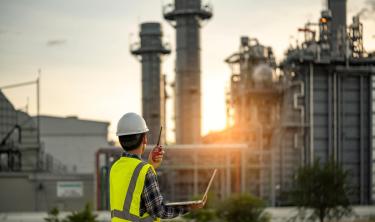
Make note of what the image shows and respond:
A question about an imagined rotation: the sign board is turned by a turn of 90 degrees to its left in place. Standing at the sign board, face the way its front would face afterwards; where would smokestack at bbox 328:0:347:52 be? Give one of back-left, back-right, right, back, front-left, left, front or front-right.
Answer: front

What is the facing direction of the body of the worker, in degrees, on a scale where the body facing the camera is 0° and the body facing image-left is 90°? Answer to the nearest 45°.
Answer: approximately 225°

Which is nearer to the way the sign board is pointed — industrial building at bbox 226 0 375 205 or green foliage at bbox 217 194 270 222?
the green foliage

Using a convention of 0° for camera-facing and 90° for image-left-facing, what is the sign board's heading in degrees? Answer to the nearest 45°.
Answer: approximately 0°

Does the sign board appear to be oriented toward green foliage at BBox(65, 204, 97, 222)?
yes

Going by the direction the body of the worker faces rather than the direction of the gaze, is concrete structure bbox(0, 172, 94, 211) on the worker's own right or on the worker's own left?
on the worker's own left

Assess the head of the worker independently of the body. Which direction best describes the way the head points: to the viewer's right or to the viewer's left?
to the viewer's right

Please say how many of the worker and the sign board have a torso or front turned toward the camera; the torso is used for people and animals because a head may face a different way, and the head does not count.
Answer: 1
